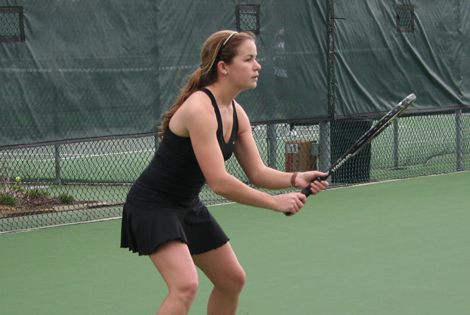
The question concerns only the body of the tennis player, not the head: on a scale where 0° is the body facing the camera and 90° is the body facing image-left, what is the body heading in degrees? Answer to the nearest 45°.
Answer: approximately 315°

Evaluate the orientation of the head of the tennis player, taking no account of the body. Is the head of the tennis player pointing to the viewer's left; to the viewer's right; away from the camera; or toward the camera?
to the viewer's right

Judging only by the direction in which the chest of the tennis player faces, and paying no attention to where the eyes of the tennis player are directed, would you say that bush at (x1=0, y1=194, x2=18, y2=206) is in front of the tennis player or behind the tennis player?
behind

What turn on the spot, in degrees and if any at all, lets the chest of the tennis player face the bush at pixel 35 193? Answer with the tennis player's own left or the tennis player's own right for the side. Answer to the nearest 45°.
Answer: approximately 180°
